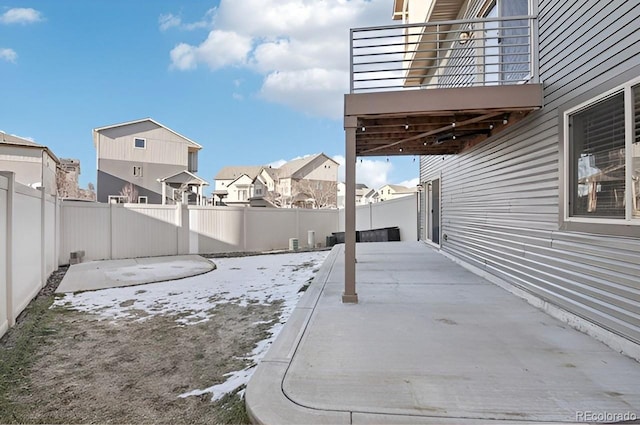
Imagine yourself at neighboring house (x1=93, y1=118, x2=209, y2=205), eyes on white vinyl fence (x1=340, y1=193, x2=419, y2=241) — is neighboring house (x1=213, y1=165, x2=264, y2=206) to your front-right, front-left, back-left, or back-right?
back-left

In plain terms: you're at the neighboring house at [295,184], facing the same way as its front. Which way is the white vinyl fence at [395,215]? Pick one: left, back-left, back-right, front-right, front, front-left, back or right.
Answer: front-left

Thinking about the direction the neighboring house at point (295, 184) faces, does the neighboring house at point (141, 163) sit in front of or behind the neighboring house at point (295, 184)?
in front

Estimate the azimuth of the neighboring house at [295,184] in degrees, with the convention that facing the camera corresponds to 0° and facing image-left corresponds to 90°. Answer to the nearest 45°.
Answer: approximately 45°

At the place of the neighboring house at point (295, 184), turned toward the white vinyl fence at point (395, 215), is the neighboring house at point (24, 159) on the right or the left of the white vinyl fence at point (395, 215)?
right
